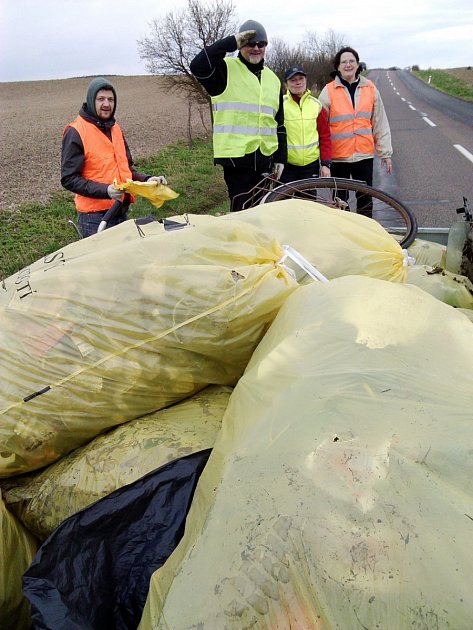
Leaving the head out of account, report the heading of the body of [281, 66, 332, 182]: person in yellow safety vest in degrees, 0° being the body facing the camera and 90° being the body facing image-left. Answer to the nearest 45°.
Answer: approximately 0°

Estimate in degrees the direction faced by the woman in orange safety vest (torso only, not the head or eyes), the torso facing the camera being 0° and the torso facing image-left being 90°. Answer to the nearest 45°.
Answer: approximately 0°

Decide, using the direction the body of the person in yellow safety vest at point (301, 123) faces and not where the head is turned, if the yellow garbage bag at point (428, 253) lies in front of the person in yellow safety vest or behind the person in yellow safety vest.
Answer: in front

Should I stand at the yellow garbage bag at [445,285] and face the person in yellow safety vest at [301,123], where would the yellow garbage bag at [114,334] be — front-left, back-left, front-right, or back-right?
back-left

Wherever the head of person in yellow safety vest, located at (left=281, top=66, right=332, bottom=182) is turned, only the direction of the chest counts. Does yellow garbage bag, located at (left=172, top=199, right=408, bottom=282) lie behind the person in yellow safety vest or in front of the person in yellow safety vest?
in front

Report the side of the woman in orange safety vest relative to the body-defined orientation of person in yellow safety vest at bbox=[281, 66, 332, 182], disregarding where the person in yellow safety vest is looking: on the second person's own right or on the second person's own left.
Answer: on the second person's own left

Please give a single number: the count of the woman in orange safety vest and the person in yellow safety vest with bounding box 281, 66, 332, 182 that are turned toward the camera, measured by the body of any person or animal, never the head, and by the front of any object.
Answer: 2

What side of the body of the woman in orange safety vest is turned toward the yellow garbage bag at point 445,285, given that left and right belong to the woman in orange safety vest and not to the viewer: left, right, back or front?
front

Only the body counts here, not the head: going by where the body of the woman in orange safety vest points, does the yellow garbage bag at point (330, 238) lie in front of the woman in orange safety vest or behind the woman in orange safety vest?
in front

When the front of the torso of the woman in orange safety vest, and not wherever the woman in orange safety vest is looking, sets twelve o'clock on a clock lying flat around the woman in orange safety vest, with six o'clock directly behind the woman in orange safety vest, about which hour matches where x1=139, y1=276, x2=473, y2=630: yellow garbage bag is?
The yellow garbage bag is roughly at 12 o'clock from the woman in orange safety vest.
